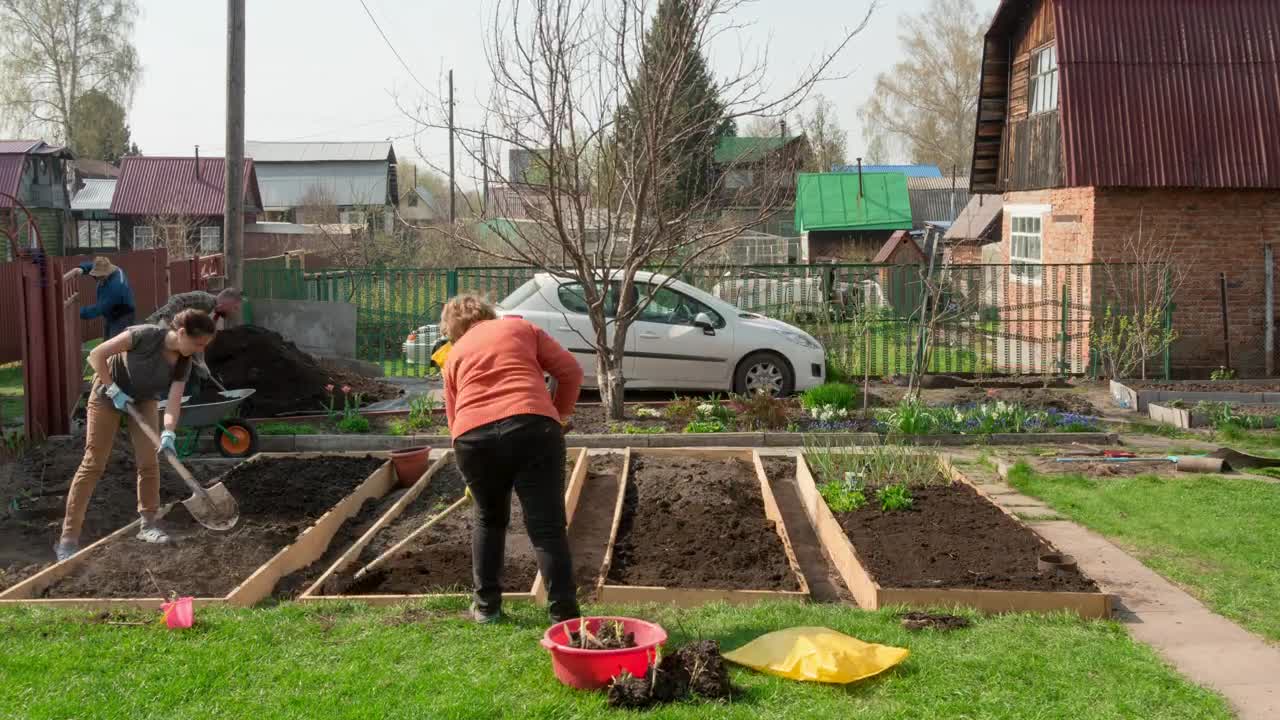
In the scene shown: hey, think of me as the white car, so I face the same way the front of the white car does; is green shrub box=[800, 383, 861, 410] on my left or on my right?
on my right

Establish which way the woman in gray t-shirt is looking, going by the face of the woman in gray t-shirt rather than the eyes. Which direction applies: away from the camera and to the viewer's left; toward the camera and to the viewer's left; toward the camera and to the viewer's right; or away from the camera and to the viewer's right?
toward the camera and to the viewer's right

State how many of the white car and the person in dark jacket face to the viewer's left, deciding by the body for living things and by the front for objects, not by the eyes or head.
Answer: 1

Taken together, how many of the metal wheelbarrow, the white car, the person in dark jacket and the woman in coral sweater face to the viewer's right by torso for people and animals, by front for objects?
2

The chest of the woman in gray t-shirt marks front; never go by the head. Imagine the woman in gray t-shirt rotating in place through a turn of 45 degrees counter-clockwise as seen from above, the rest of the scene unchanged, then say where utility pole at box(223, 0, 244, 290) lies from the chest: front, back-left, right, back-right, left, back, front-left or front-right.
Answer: left

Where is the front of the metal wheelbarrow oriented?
to the viewer's right

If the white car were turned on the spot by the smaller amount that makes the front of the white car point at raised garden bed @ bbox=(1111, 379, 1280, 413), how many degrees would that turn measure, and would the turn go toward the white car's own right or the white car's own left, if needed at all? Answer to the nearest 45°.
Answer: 0° — it already faces it

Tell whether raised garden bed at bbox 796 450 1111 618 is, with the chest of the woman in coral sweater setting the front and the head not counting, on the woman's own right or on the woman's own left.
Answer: on the woman's own right

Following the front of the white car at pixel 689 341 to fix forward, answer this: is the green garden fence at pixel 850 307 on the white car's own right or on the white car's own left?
on the white car's own left

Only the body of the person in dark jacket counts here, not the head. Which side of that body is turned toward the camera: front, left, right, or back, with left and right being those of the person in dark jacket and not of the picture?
left

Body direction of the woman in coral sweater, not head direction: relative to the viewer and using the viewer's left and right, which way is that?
facing away from the viewer and to the left of the viewer

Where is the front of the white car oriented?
to the viewer's right

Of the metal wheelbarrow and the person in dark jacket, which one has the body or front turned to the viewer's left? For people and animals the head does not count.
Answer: the person in dark jacket

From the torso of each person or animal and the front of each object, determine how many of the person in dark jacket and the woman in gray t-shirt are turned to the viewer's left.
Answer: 1

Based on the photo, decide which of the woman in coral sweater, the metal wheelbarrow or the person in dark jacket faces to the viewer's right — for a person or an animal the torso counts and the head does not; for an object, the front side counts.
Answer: the metal wheelbarrow

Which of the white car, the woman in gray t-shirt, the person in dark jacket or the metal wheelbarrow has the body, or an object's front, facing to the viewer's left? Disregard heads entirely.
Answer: the person in dark jacket
